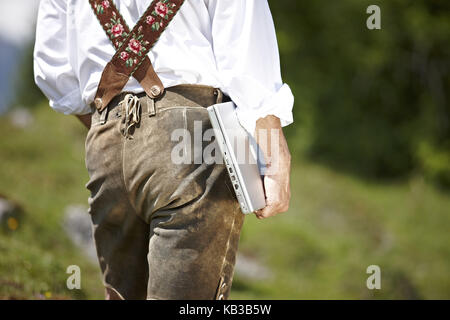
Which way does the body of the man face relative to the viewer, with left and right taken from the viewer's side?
facing away from the viewer and to the right of the viewer

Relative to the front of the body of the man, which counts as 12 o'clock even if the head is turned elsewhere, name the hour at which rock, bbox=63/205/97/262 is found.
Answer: The rock is roughly at 10 o'clock from the man.
